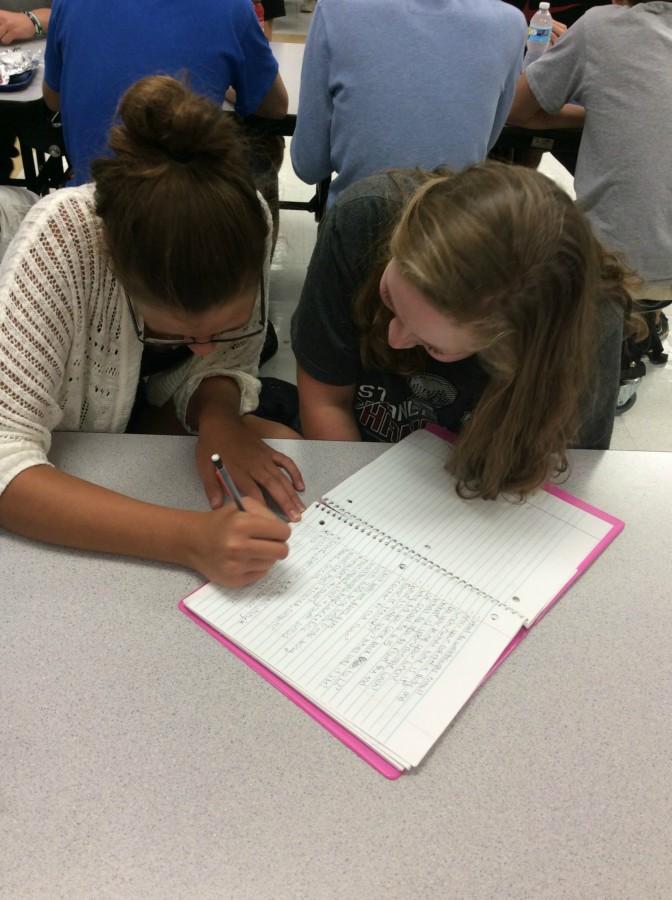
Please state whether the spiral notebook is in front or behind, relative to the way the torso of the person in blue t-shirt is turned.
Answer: behind

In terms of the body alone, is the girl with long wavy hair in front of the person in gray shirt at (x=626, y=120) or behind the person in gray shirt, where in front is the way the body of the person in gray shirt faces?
behind

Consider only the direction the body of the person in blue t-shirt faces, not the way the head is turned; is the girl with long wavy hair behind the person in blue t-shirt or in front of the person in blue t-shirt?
behind

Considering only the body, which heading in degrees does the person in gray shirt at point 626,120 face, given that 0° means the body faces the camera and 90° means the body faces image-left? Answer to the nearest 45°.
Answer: approximately 180°

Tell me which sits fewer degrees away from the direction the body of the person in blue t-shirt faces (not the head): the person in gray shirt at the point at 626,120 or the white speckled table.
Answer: the person in gray shirt

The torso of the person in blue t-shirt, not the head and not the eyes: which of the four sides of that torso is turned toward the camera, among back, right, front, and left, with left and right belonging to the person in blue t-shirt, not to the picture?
back

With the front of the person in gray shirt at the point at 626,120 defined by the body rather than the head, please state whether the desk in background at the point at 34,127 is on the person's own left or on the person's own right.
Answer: on the person's own left

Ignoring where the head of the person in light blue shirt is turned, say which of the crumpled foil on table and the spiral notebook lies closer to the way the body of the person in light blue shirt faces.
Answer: the crumpled foil on table

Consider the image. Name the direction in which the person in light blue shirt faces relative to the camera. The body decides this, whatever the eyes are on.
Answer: away from the camera

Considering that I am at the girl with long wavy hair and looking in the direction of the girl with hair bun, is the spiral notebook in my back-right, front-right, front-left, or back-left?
front-left

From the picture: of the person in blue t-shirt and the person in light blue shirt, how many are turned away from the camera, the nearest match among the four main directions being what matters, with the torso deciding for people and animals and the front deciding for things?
2
